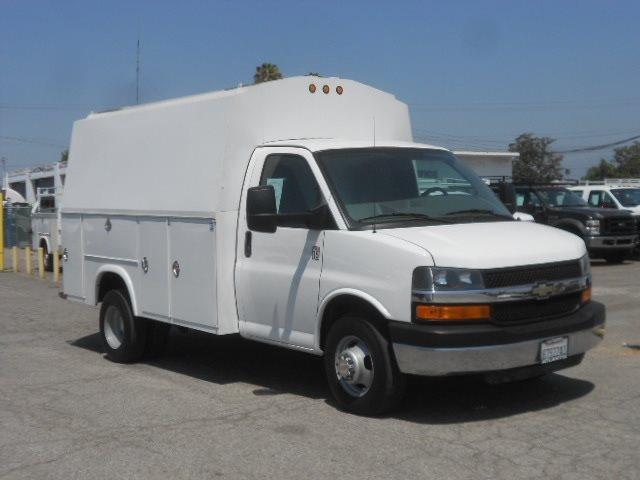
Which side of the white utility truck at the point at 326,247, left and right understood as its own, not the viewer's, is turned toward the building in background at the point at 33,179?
back

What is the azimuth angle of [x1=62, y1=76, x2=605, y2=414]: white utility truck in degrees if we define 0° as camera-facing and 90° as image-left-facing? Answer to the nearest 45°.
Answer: approximately 315°

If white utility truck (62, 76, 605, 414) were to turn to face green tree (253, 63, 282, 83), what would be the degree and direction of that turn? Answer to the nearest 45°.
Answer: approximately 135° to its left

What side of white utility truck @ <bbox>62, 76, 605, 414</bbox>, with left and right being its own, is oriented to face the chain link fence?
back
